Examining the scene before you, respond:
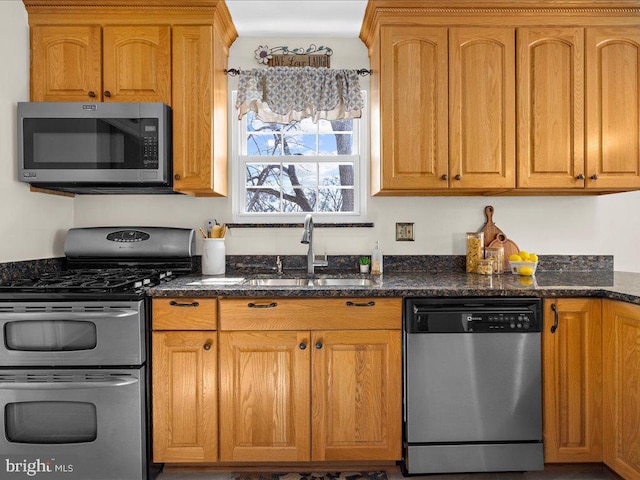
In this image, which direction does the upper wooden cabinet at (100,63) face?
toward the camera

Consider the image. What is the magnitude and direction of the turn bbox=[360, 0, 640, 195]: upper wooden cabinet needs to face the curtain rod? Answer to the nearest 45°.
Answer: approximately 90° to its right

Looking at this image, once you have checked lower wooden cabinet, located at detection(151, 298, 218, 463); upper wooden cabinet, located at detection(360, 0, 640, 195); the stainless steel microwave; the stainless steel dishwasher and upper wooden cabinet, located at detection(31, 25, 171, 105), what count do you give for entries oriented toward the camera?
5

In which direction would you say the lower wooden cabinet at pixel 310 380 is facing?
toward the camera

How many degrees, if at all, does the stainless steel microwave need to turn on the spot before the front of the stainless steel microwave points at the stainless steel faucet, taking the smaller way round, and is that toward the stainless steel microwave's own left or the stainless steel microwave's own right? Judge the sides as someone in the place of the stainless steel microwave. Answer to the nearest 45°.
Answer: approximately 90° to the stainless steel microwave's own left

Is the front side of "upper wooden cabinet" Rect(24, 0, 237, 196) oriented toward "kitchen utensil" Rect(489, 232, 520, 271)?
no

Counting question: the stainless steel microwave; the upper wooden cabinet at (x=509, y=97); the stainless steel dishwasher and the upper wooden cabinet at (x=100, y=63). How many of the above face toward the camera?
4

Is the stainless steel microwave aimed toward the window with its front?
no

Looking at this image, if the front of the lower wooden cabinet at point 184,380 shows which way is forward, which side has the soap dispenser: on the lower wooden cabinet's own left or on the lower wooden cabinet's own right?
on the lower wooden cabinet's own left

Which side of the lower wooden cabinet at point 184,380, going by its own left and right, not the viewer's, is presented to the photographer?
front

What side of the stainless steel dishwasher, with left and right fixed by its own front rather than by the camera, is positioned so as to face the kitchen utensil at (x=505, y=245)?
back
